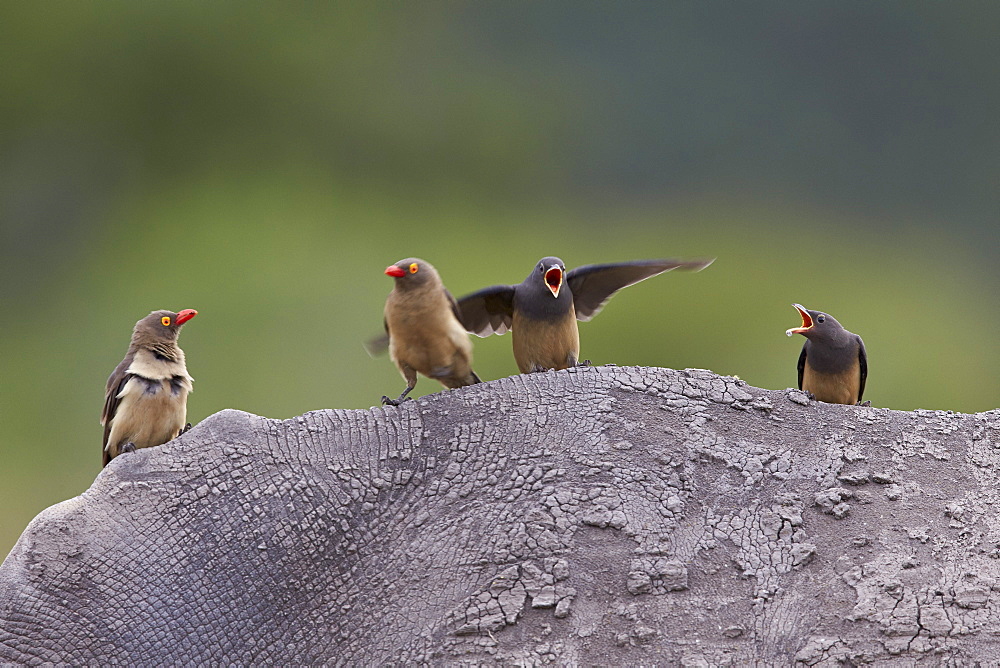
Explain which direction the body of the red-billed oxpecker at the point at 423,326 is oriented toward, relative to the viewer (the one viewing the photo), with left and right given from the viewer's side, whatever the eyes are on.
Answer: facing the viewer and to the left of the viewer

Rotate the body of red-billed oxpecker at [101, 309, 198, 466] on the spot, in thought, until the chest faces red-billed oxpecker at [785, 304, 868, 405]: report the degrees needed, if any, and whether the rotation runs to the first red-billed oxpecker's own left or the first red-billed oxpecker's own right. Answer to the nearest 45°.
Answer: approximately 45° to the first red-billed oxpecker's own left

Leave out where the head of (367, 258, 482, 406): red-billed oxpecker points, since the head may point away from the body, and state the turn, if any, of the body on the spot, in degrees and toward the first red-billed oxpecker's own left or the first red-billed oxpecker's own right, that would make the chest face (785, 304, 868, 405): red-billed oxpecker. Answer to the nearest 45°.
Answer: approximately 135° to the first red-billed oxpecker's own left

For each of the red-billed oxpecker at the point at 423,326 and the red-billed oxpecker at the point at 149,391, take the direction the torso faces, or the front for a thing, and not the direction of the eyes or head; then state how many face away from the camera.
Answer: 0

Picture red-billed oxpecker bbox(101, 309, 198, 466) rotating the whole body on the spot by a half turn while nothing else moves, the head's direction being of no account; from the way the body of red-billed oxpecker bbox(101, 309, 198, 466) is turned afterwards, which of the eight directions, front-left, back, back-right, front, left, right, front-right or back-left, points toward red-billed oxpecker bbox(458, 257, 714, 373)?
back-right

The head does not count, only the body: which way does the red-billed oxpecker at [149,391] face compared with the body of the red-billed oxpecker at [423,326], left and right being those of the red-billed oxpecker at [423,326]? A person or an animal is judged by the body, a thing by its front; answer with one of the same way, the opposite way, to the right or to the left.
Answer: to the left
